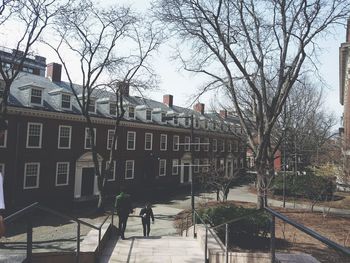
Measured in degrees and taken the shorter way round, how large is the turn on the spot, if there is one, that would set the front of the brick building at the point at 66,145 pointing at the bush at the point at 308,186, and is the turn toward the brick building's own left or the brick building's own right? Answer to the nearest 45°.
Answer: approximately 45° to the brick building's own left

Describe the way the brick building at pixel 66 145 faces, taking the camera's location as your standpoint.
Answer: facing the viewer and to the right of the viewer
